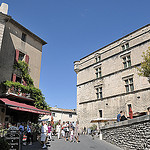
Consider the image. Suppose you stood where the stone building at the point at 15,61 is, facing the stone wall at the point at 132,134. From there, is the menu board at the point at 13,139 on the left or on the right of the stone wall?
right

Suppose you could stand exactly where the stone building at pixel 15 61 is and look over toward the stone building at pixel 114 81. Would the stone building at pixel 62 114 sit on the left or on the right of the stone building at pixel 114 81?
left

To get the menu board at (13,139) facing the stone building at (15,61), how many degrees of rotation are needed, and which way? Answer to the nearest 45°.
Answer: approximately 180°

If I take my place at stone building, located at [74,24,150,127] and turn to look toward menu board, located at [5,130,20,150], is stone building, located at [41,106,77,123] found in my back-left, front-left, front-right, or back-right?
back-right

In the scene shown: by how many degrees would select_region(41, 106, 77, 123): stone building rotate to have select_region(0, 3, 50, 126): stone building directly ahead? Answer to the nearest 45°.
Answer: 0° — it already faces it

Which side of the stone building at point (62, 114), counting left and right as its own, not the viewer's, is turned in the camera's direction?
front

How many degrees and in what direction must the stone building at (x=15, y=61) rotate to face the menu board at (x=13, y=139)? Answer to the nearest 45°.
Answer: approximately 45° to its right

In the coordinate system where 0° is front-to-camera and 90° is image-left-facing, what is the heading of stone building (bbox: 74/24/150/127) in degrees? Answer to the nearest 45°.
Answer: approximately 45°

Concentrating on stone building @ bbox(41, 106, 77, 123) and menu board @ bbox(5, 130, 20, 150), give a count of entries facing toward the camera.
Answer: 2

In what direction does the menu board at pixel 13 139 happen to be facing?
toward the camera

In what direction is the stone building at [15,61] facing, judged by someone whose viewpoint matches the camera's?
facing the viewer and to the right of the viewer

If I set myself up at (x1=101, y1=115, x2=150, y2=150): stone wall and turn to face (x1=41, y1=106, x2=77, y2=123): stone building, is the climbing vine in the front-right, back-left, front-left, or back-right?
front-left

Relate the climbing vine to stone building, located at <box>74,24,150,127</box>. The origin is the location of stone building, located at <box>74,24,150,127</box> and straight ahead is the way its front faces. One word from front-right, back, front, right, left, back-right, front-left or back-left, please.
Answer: front

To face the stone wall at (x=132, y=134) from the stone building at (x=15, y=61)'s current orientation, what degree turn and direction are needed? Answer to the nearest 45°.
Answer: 0° — it already faces it

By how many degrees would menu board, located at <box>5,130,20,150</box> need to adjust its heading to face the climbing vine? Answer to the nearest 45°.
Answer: approximately 180°
